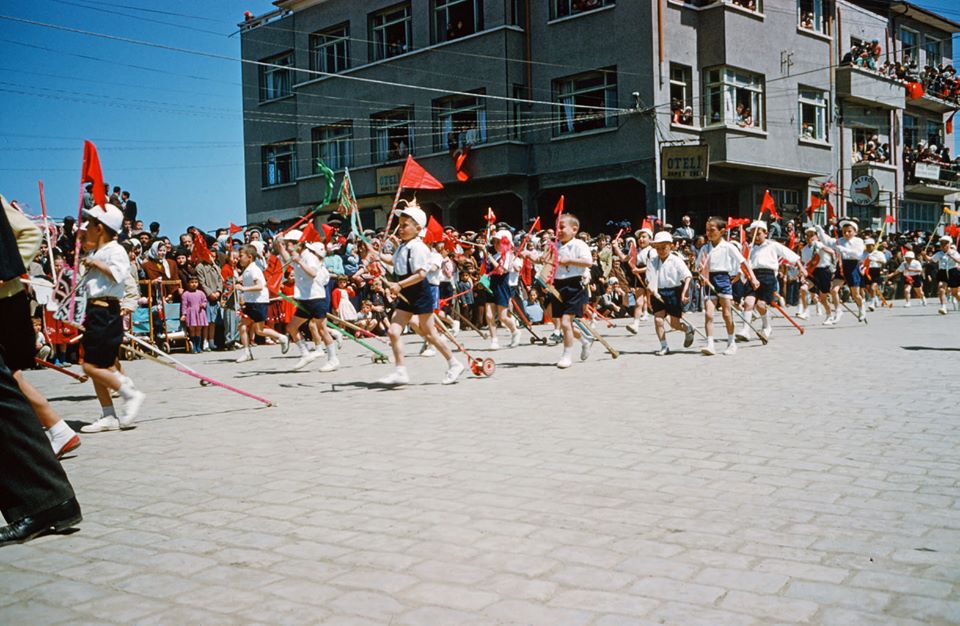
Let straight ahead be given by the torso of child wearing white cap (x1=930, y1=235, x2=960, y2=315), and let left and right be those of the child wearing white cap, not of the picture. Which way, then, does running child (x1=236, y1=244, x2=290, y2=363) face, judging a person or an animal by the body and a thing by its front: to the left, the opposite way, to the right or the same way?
the same way

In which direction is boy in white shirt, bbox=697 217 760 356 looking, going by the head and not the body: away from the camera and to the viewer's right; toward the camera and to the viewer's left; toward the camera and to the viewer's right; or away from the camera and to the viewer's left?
toward the camera and to the viewer's left

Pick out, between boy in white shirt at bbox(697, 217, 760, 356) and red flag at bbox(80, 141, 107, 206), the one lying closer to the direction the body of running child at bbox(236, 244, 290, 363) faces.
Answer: the red flag

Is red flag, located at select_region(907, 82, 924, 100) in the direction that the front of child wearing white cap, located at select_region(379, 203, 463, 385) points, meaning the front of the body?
no

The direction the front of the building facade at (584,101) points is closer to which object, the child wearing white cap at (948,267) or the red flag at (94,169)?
the red flag

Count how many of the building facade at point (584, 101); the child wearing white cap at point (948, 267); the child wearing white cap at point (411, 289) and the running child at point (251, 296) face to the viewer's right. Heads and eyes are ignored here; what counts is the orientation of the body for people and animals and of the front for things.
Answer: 0

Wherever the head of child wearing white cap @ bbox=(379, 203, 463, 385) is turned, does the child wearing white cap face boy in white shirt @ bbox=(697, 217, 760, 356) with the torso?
no

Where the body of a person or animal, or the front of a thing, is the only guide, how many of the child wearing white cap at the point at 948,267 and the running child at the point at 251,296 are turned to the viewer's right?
0

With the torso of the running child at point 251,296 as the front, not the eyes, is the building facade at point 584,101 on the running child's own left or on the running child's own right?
on the running child's own right

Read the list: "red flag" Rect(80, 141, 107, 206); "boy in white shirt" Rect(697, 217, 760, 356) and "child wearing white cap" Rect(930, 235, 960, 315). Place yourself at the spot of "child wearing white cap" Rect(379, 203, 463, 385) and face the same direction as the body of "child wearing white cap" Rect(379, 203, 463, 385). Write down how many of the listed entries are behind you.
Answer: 2

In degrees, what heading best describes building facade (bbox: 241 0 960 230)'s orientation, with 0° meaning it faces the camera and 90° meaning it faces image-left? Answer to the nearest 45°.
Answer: approximately 45°

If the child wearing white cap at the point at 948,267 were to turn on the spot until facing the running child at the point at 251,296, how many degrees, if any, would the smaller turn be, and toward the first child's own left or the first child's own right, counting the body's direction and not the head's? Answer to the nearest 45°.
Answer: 0° — they already face them

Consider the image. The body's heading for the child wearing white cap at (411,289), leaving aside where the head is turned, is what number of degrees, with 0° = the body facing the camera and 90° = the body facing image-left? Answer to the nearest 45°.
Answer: approximately 45°

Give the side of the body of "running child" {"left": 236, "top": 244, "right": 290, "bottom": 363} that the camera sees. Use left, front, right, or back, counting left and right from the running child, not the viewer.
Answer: left

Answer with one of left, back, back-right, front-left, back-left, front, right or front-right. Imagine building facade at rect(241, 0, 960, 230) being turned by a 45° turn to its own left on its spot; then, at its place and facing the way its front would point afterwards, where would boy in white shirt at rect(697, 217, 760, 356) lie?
front

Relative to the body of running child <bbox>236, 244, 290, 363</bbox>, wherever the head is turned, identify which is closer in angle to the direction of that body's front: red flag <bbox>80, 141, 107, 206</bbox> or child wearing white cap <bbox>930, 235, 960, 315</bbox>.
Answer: the red flag

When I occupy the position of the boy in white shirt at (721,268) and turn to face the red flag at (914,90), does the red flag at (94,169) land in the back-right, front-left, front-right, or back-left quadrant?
back-left

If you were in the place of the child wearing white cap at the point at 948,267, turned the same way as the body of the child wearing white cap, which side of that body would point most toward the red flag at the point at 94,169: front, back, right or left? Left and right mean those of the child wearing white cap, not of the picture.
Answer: front

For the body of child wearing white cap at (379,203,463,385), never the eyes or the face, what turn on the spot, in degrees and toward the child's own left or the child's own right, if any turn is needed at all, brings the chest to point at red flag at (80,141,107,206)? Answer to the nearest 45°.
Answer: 0° — they already face it

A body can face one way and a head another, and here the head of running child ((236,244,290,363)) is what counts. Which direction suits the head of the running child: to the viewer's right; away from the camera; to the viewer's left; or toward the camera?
to the viewer's left
